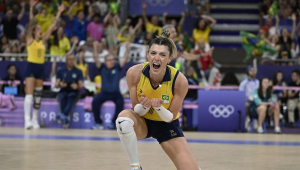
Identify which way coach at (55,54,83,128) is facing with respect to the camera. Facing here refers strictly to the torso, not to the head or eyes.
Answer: toward the camera

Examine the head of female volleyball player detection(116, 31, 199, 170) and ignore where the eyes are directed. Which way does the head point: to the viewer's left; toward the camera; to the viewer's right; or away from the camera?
toward the camera

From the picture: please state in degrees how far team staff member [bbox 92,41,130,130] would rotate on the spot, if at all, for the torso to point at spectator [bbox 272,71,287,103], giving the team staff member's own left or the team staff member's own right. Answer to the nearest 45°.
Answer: approximately 90° to the team staff member's own left

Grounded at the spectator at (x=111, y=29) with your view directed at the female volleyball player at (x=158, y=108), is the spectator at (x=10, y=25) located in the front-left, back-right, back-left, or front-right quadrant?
back-right

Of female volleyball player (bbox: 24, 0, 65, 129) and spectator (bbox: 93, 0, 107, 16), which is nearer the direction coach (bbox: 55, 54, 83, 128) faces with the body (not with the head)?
the female volleyball player

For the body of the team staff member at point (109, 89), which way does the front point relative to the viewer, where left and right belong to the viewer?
facing the viewer

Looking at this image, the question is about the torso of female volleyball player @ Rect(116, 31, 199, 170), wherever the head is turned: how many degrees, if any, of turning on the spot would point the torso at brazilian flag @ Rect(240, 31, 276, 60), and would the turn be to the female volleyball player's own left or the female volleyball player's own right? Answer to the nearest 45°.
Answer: approximately 180°

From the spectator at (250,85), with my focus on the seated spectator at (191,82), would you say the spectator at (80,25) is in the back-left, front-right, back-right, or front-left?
front-right

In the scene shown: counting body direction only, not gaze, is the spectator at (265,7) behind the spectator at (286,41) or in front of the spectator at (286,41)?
behind

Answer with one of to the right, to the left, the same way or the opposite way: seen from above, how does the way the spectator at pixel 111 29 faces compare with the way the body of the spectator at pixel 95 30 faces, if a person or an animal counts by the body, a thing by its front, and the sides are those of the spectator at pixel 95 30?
the same way

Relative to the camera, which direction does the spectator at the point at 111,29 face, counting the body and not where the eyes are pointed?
toward the camera

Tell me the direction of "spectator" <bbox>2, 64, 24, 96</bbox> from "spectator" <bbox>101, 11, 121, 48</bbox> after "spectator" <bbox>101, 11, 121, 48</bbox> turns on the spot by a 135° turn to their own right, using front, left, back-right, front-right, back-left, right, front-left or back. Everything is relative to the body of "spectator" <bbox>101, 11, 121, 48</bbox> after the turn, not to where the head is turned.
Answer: left

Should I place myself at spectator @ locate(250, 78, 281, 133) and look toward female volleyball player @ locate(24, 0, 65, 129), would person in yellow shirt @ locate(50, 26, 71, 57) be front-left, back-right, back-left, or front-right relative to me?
front-right

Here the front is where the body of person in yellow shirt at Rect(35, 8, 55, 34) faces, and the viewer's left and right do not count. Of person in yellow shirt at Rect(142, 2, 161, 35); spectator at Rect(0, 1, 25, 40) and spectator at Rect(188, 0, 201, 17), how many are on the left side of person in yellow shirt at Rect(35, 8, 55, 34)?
2

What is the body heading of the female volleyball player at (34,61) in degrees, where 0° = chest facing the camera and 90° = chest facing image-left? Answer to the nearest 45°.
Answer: approximately 315°

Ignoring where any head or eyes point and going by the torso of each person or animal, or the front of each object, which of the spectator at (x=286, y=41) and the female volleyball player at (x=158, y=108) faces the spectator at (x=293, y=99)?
the spectator at (x=286, y=41)

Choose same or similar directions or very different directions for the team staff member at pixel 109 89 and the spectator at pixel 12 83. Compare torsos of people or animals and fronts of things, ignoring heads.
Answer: same or similar directions
